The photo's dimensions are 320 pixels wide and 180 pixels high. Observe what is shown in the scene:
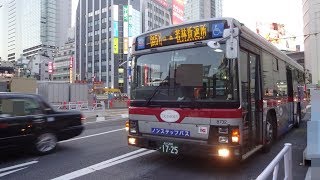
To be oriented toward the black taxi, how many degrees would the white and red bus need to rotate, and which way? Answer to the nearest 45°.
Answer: approximately 45° to its right

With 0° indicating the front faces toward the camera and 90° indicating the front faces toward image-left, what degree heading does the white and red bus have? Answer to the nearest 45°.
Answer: approximately 45°

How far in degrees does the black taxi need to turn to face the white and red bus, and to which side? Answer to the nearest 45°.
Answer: approximately 135° to its left

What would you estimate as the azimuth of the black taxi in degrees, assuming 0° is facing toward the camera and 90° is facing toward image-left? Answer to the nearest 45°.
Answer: approximately 90°
